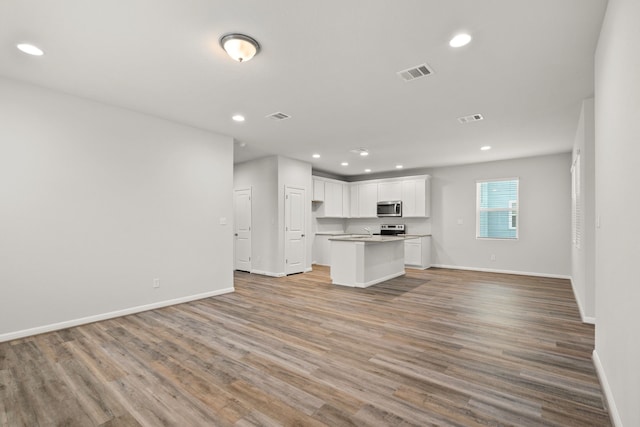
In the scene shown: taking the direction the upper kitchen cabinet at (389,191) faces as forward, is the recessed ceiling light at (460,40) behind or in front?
in front

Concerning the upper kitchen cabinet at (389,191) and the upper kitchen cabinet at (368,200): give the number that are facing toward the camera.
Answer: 2

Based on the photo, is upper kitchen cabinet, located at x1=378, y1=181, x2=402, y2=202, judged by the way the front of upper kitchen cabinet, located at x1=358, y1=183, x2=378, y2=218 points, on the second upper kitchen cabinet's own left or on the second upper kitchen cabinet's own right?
on the second upper kitchen cabinet's own left

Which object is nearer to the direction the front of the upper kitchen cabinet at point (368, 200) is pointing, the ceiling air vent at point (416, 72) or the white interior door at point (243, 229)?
the ceiling air vent

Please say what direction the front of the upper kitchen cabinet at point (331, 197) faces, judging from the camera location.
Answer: facing the viewer and to the right of the viewer

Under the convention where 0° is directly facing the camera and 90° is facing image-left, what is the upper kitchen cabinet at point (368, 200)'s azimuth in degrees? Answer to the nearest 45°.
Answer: approximately 0°

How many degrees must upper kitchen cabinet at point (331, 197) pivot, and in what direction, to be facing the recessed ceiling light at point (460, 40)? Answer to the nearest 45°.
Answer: approximately 45° to its right

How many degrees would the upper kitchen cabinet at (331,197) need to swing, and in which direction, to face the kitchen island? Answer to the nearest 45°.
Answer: approximately 45° to its right

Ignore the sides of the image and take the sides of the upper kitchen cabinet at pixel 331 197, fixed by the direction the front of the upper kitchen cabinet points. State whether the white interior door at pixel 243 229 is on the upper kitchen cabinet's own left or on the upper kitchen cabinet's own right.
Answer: on the upper kitchen cabinet's own right
